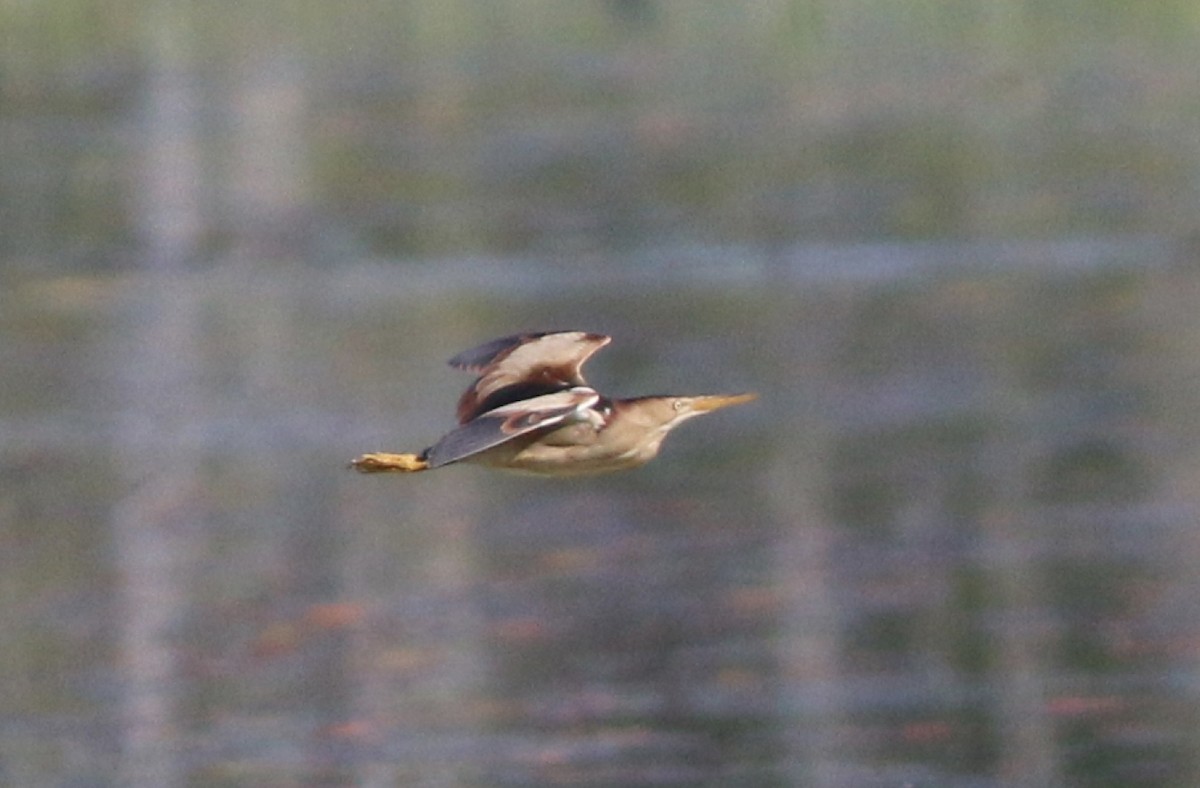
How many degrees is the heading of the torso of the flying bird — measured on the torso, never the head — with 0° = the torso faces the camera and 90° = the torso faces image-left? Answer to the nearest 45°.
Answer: approximately 270°
